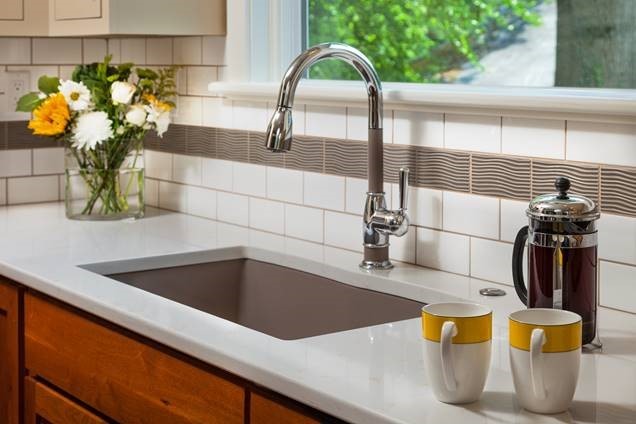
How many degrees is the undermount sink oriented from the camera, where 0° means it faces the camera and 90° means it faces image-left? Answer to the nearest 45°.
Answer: approximately 45°

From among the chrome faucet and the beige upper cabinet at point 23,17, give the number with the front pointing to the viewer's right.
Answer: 0

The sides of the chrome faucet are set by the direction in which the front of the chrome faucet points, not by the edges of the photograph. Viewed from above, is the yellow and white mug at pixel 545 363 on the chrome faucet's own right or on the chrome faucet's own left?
on the chrome faucet's own left

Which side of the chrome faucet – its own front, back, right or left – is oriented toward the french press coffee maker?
left

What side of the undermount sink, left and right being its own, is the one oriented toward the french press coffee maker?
left

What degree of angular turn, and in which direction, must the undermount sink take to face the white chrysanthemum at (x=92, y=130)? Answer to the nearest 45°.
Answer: approximately 90° to its right

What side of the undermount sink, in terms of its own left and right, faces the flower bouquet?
right

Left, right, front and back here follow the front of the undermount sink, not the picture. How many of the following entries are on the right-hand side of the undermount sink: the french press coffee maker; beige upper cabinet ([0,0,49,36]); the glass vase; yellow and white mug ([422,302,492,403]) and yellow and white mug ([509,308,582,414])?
2

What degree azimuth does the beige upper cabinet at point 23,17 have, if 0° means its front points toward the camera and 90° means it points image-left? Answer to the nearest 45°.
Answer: approximately 0°

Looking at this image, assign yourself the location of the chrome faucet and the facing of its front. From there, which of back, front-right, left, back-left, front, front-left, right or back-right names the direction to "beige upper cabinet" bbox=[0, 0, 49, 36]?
right

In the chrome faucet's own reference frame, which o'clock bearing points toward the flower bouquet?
The flower bouquet is roughly at 3 o'clock from the chrome faucet.

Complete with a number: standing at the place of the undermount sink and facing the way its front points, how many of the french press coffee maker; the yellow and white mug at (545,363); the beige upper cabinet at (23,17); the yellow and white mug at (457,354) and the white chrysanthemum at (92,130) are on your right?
2
